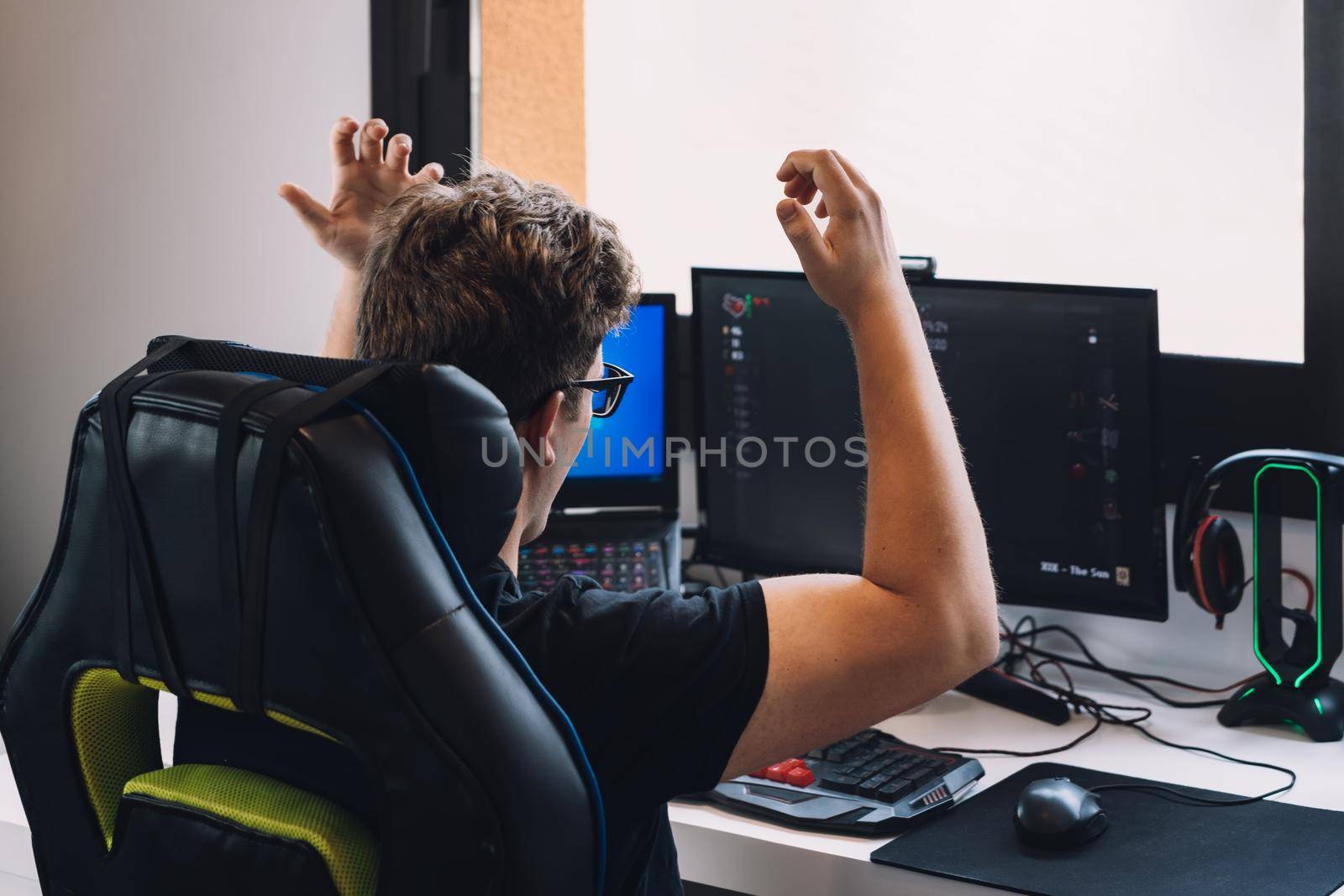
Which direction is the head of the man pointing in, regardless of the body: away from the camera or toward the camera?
away from the camera

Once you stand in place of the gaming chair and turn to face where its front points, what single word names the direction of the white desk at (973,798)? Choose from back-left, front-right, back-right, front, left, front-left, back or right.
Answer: front

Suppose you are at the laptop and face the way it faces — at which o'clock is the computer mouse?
The computer mouse is roughly at 11 o'clock from the laptop.

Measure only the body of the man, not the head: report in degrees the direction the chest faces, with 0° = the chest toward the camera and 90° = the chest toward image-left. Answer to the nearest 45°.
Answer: approximately 225°

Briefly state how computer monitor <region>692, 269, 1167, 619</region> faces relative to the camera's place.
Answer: facing the viewer and to the left of the viewer

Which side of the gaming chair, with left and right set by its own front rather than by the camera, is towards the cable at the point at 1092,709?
front

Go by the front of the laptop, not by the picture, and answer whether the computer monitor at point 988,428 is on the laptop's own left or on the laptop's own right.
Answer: on the laptop's own left

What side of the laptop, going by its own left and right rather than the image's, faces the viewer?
front

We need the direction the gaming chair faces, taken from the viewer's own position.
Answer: facing away from the viewer and to the right of the viewer

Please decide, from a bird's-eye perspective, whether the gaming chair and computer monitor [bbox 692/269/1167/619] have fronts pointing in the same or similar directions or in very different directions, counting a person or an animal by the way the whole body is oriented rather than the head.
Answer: very different directions
